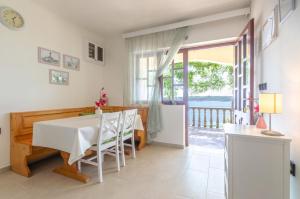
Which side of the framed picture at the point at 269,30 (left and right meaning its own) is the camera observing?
left

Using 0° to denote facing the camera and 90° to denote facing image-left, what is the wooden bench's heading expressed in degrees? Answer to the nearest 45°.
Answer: approximately 315°

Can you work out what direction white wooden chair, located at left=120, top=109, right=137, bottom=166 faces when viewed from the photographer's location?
facing away from the viewer and to the left of the viewer

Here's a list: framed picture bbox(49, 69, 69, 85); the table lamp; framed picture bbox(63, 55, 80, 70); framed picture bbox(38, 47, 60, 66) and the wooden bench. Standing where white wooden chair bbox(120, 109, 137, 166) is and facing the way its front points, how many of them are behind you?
1

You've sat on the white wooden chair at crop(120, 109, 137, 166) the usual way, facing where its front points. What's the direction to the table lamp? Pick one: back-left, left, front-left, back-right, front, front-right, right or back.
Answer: back

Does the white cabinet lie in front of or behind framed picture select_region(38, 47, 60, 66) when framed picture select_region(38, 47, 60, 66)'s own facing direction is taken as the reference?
in front

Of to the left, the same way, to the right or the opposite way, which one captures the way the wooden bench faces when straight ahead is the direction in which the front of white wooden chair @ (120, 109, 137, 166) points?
the opposite way

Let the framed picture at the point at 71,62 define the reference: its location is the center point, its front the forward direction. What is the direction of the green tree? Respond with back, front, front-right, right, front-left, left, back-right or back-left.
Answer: front-left

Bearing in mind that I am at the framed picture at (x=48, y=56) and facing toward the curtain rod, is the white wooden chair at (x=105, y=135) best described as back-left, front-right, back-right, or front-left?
front-right

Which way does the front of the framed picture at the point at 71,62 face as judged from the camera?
facing the viewer and to the right of the viewer

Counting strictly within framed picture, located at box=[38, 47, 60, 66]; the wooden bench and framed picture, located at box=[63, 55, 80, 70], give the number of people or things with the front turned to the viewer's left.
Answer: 0

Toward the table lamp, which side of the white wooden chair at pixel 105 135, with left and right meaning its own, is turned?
back

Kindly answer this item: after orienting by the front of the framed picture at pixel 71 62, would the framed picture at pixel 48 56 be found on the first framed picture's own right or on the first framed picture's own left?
on the first framed picture's own right

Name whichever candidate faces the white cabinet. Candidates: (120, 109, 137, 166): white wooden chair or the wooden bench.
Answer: the wooden bench

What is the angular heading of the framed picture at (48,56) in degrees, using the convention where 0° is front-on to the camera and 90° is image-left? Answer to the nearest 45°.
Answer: approximately 315°

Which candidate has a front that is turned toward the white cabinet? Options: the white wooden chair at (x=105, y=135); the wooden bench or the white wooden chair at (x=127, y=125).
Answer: the wooden bench

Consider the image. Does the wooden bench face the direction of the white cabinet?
yes
